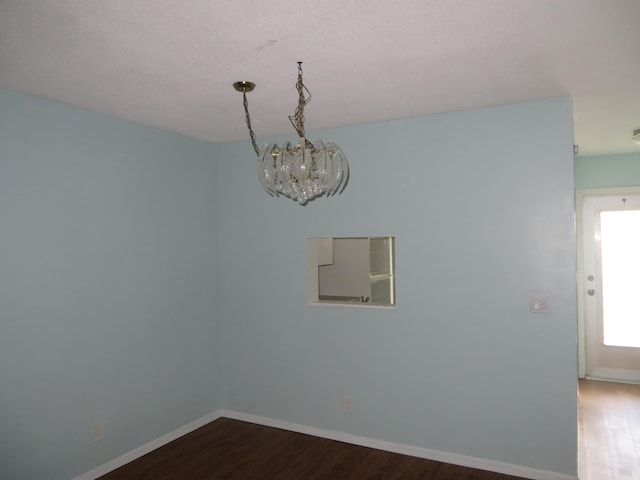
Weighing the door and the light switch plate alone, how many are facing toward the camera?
2

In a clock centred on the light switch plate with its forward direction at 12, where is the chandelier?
The chandelier is roughly at 1 o'clock from the light switch plate.

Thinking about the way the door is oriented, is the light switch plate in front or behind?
in front

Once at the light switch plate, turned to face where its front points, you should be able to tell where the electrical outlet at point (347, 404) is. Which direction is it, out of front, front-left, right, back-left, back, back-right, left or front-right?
right

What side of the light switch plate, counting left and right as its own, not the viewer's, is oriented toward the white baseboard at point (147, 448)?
right

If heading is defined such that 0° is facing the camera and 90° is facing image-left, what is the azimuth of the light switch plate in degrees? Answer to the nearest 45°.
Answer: approximately 0°

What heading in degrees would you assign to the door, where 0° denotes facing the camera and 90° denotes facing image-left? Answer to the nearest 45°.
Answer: approximately 0°

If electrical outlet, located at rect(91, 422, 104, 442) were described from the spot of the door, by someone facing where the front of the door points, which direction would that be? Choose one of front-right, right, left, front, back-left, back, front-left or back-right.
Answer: front-right

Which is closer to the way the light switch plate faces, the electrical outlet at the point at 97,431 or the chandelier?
the chandelier
